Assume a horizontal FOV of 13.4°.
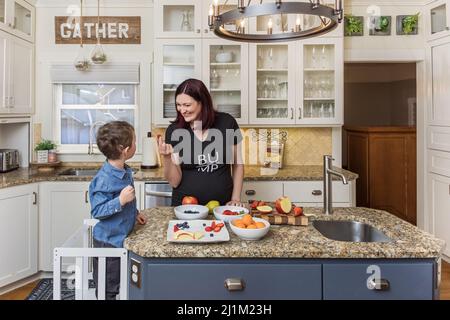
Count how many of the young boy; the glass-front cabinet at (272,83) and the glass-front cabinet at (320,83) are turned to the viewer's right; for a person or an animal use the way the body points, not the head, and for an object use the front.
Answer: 1

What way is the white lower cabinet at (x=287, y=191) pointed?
toward the camera

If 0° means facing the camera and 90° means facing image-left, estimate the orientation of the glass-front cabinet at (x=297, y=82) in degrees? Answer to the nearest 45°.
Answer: approximately 0°

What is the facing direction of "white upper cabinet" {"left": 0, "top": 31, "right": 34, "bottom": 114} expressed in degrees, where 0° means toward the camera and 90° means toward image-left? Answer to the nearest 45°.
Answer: approximately 315°

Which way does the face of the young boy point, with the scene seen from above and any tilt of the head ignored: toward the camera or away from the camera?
away from the camera

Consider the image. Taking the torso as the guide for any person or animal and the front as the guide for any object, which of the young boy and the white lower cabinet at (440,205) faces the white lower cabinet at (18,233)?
the white lower cabinet at (440,205)

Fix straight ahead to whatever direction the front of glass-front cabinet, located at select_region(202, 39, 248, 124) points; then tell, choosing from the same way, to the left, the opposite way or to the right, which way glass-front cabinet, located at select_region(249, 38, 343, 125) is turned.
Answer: the same way

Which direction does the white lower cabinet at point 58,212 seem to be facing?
toward the camera

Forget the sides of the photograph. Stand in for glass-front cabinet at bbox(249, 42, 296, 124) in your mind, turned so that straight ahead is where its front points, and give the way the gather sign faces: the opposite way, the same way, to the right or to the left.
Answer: the same way

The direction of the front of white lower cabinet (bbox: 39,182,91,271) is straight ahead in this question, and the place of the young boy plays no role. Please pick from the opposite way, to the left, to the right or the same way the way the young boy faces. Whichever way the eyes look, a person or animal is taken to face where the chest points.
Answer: to the left

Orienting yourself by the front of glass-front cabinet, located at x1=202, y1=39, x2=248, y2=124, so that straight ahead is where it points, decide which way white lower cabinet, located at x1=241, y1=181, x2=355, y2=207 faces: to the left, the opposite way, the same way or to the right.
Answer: the same way

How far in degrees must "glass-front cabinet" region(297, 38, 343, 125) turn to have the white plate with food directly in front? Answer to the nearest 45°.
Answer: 0° — it already faces it
